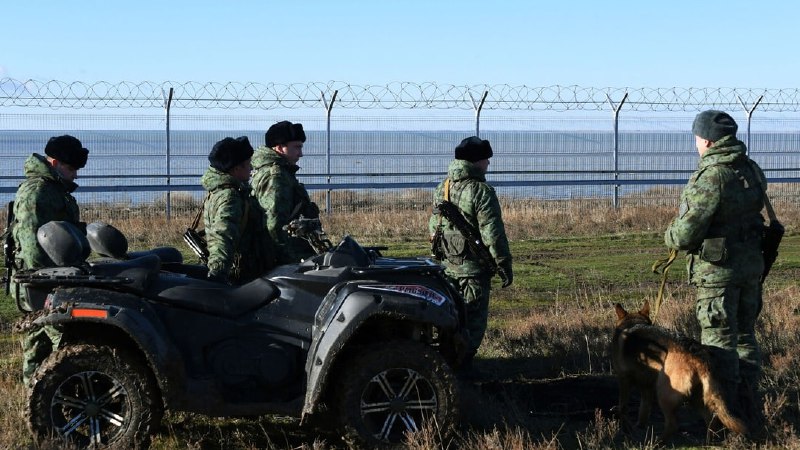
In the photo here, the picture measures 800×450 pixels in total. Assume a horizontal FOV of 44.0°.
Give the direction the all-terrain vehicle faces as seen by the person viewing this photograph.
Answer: facing to the right of the viewer

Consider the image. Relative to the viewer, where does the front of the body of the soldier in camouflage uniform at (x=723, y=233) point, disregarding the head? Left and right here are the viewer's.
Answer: facing away from the viewer and to the left of the viewer

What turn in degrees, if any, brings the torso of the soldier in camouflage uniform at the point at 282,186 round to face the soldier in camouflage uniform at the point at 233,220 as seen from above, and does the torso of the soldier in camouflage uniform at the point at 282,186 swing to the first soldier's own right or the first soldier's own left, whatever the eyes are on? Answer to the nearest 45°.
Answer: approximately 90° to the first soldier's own right

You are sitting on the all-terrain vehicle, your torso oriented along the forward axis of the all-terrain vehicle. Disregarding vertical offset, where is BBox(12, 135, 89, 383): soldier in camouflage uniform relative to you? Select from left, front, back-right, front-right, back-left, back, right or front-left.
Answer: back-left

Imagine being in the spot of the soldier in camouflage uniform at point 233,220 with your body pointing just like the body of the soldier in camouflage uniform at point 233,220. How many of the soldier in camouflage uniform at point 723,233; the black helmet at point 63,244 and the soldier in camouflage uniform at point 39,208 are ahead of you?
1

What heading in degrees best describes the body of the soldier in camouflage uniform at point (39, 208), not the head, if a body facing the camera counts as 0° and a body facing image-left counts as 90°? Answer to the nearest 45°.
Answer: approximately 270°

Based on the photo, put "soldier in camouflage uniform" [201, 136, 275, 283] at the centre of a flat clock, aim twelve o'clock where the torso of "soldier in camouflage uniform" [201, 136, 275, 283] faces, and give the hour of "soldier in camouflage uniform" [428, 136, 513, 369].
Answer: "soldier in camouflage uniform" [428, 136, 513, 369] is roughly at 11 o'clock from "soldier in camouflage uniform" [201, 136, 275, 283].

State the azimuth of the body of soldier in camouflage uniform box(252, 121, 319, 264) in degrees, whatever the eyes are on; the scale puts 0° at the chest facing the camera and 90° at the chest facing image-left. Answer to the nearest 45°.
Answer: approximately 270°

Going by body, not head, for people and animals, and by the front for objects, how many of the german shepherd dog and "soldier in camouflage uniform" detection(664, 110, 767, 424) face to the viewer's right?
0

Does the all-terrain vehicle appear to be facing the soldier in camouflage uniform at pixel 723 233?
yes

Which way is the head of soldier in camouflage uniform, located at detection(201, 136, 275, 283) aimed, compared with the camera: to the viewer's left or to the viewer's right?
to the viewer's right
